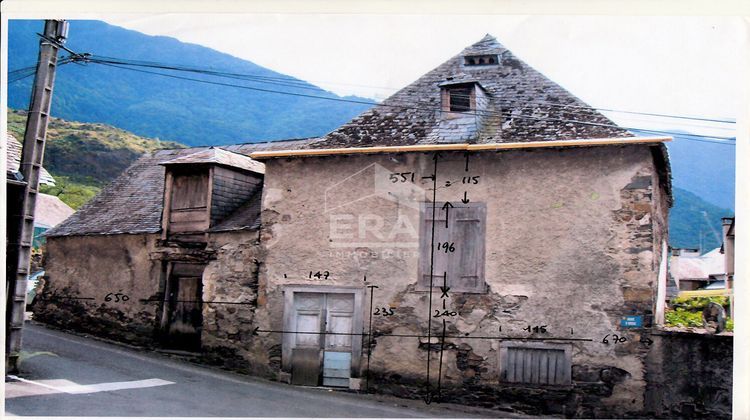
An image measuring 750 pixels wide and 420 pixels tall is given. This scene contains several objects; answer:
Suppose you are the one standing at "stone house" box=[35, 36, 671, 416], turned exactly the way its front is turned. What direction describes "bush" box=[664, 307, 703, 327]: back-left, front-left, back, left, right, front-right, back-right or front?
left

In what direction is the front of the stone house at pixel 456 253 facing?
toward the camera

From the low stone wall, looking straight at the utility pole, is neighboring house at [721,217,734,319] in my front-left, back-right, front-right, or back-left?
back-right

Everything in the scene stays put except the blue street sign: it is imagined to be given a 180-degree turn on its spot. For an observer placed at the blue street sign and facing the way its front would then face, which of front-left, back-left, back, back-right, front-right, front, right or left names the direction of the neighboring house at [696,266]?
front

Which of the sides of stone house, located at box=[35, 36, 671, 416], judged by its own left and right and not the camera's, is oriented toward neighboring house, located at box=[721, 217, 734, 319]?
left

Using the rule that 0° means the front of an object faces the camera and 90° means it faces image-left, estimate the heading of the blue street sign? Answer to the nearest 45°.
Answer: approximately 0°

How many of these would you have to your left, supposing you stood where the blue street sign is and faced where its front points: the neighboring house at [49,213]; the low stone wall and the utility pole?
1

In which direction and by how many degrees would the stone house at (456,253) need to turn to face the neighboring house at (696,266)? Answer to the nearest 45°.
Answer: approximately 135° to its left

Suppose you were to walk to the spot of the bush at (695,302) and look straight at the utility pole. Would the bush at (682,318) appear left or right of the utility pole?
left

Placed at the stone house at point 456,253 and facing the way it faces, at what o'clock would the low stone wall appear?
The low stone wall is roughly at 10 o'clock from the stone house.

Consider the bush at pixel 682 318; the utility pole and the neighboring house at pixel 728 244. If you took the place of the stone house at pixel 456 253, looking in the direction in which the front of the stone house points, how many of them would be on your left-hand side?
2

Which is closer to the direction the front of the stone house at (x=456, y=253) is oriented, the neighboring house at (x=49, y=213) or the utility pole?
the utility pole

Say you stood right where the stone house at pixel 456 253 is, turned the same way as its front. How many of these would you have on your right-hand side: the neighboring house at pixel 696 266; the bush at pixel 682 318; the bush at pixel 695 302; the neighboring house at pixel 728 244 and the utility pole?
1

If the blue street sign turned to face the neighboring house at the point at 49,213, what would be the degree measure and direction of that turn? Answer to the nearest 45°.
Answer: approximately 90° to its right

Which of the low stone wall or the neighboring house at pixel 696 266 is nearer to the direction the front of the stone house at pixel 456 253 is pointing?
the low stone wall

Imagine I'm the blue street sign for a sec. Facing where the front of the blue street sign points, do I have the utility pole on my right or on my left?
on my right

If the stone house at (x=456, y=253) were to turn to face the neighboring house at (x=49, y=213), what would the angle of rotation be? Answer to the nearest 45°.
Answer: approximately 135° to its right
